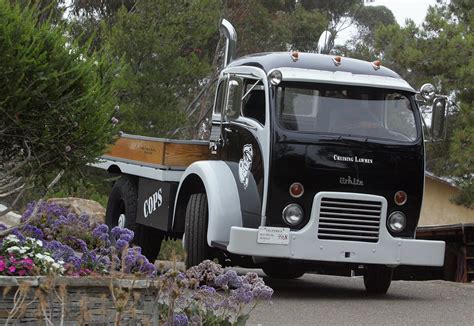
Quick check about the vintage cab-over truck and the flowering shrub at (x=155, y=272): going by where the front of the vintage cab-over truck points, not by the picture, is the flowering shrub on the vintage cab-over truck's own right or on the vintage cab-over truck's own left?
on the vintage cab-over truck's own right

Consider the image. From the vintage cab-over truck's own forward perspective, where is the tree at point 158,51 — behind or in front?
behind

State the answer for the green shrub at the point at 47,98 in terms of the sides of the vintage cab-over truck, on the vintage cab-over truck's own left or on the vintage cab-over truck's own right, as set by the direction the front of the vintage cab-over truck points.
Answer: on the vintage cab-over truck's own right

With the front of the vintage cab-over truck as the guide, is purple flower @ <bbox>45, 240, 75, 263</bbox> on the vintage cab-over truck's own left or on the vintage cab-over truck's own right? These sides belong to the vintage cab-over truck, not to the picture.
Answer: on the vintage cab-over truck's own right

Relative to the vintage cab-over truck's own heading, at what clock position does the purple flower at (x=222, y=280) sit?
The purple flower is roughly at 2 o'clock from the vintage cab-over truck.

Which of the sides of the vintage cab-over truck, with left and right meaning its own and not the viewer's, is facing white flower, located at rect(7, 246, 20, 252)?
right

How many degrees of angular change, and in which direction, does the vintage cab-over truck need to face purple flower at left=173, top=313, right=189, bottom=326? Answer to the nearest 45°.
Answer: approximately 45° to its right

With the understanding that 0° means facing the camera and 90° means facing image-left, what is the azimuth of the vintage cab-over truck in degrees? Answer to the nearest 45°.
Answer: approximately 315°

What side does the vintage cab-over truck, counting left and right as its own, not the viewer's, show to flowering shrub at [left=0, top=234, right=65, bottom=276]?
right
